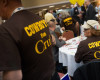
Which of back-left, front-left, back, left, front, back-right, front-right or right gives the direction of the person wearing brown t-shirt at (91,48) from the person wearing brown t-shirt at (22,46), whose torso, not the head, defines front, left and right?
right

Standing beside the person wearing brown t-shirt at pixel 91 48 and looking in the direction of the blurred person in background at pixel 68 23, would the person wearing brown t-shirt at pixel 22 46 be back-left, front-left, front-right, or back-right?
back-left

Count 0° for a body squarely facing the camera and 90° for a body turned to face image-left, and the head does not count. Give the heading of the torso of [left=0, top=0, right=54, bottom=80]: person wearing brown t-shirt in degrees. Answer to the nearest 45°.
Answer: approximately 135°

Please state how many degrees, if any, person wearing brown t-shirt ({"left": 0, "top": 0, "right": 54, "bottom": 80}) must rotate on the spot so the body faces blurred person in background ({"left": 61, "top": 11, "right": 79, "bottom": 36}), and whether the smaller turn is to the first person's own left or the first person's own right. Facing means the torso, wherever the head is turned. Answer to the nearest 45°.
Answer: approximately 45° to the first person's own right
